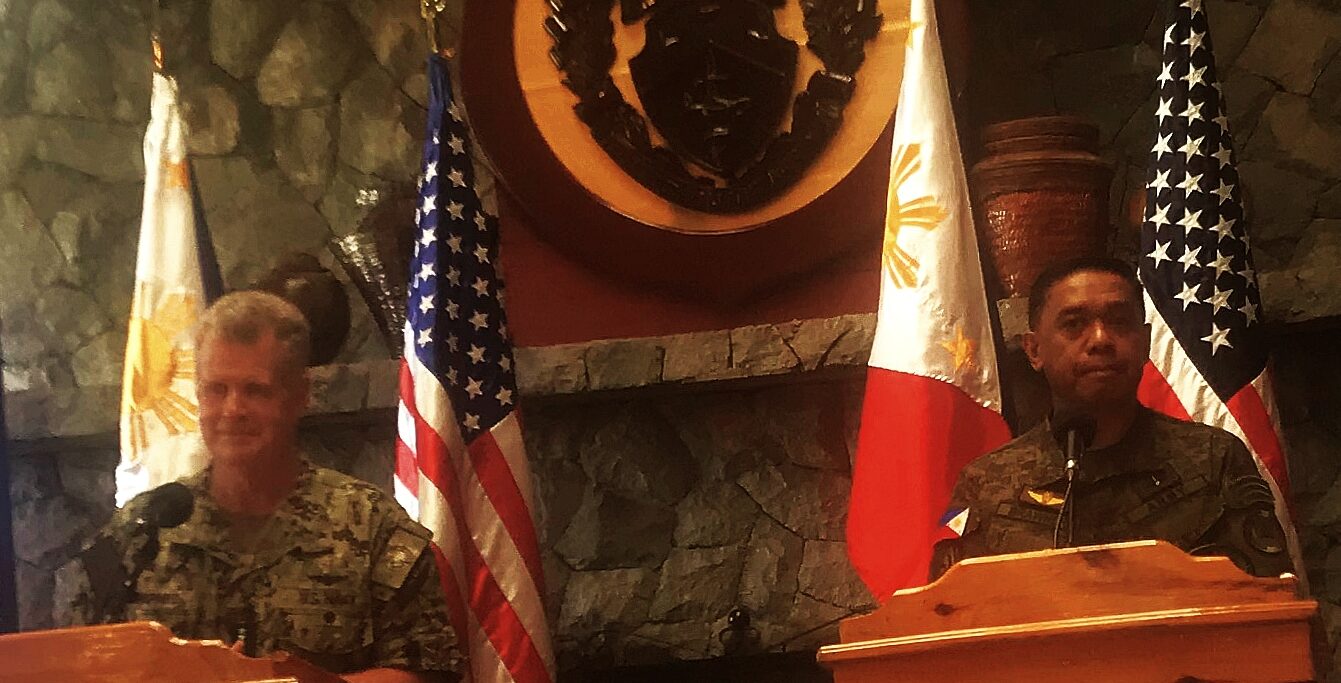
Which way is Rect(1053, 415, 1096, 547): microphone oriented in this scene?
away from the camera

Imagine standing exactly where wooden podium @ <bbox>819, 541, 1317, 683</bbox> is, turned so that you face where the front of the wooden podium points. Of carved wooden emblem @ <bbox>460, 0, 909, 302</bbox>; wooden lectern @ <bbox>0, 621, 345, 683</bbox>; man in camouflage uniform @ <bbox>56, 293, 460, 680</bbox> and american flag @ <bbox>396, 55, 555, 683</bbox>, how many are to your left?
0

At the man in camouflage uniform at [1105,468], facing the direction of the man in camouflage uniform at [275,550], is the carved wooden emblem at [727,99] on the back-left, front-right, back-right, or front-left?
front-right

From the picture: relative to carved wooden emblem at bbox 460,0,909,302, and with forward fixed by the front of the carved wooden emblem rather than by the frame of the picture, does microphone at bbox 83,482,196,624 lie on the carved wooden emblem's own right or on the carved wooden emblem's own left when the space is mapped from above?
on the carved wooden emblem's own right

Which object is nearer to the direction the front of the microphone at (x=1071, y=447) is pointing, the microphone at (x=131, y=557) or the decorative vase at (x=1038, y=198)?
the decorative vase

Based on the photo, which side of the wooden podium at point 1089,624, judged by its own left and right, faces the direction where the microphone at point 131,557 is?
right

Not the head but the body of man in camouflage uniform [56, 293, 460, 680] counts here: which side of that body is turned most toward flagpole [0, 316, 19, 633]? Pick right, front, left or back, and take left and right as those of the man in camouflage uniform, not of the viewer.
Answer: right

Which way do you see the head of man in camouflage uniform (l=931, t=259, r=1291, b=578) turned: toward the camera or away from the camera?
toward the camera

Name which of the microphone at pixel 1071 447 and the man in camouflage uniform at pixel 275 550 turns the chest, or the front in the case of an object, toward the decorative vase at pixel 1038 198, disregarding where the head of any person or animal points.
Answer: the microphone

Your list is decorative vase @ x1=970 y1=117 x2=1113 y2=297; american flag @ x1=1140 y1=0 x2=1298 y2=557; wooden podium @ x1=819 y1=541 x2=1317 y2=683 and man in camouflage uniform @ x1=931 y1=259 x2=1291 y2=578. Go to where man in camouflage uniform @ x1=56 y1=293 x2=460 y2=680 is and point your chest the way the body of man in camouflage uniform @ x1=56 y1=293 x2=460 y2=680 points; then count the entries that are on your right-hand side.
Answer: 0

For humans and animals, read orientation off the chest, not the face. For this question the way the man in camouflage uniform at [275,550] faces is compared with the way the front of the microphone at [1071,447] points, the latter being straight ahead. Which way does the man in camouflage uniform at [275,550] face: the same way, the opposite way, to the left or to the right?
the opposite way

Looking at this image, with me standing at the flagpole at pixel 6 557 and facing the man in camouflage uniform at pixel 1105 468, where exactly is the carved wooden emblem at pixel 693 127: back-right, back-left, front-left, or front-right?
front-left

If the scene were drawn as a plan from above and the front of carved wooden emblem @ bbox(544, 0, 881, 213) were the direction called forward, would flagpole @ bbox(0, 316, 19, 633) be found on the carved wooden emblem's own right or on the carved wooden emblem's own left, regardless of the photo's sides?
on the carved wooden emblem's own right

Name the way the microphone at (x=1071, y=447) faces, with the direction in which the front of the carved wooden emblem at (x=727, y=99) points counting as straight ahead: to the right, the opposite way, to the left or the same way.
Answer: the opposite way

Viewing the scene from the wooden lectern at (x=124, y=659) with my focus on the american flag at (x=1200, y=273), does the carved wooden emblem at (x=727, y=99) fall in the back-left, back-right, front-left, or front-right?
front-left

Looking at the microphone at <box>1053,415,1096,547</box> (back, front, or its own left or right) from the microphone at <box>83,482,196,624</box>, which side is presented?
left

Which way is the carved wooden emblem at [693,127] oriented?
toward the camera

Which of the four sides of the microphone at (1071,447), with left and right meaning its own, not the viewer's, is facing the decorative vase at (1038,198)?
front

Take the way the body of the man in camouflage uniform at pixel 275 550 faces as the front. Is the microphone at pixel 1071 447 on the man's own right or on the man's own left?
on the man's own left

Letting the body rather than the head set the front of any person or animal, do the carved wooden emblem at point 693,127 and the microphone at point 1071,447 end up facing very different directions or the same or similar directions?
very different directions

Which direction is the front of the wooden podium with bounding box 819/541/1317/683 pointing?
toward the camera

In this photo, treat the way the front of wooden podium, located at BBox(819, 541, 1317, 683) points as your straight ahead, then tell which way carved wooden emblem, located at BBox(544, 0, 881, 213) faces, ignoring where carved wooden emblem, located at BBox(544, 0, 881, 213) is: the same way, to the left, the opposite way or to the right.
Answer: the same way
